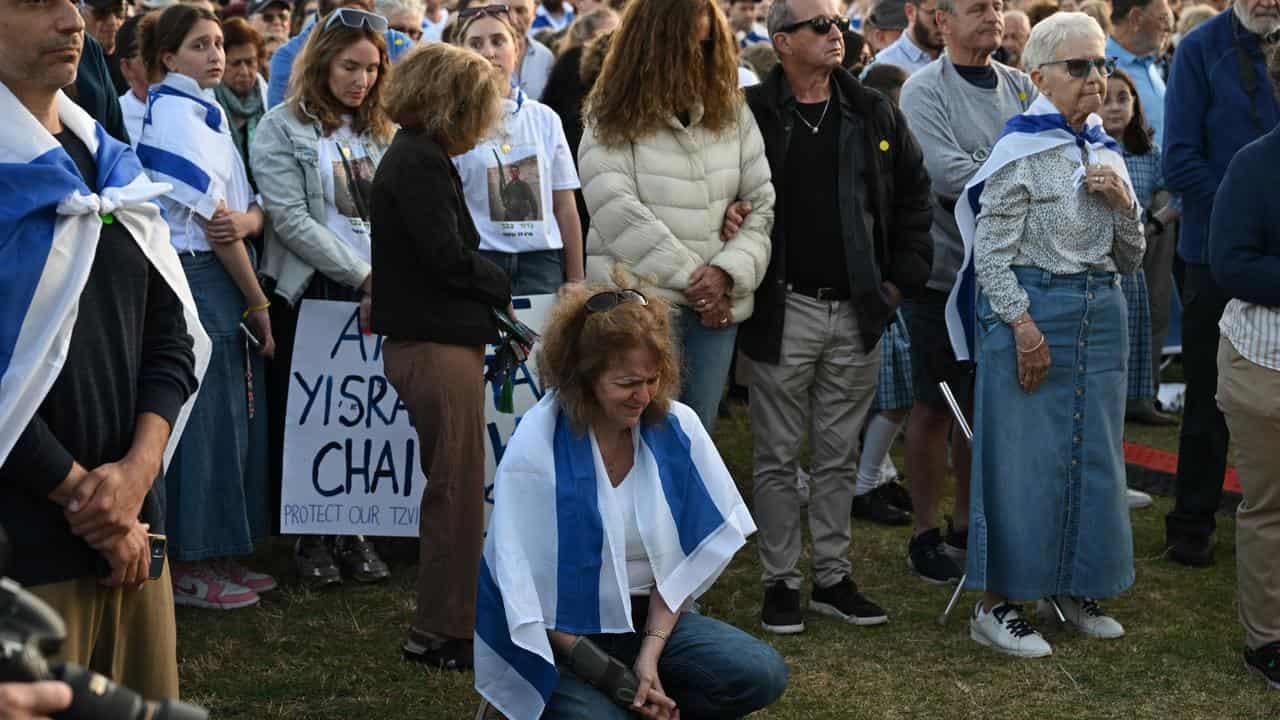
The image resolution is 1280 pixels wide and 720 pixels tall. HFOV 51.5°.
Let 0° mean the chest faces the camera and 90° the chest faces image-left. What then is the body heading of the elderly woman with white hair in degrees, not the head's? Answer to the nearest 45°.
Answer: approximately 315°

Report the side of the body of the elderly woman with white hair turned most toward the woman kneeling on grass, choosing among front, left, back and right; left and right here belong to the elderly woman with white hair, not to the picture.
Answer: right
